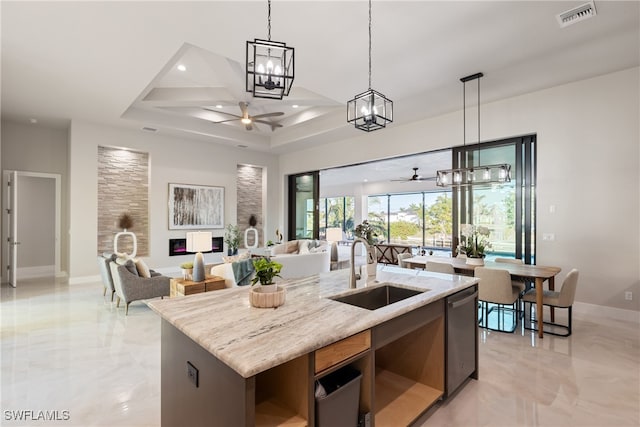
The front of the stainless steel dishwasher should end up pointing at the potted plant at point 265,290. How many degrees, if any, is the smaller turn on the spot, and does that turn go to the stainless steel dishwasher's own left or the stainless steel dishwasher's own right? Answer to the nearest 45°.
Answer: approximately 90° to the stainless steel dishwasher's own right

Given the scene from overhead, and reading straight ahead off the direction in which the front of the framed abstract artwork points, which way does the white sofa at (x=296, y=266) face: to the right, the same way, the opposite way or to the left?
the opposite way

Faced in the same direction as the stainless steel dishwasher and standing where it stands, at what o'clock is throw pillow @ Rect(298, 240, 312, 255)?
The throw pillow is roughly at 6 o'clock from the stainless steel dishwasher.

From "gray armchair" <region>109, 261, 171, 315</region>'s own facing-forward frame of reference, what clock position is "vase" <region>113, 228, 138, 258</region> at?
The vase is roughly at 9 o'clock from the gray armchair.

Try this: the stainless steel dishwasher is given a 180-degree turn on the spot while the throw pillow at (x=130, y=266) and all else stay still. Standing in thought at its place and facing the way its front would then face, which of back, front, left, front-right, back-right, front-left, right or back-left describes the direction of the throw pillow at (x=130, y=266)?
front-left

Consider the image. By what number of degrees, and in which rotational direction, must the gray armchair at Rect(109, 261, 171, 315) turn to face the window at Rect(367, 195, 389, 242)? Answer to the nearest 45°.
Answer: approximately 45° to its left

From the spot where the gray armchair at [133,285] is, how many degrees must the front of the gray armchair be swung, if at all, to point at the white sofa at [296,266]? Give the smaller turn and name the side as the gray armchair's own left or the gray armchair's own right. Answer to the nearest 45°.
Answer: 0° — it already faces it

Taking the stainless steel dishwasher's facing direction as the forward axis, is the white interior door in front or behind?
behind

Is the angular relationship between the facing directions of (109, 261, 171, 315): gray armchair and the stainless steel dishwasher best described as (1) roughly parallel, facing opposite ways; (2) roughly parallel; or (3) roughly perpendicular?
roughly perpendicular

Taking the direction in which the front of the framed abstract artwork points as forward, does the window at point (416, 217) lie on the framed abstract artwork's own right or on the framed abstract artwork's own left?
on the framed abstract artwork's own left

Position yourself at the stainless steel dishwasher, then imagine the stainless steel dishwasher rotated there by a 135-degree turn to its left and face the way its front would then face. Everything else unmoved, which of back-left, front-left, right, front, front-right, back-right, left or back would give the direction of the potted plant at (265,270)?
back-left

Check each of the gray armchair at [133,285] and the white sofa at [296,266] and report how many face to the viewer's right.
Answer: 1

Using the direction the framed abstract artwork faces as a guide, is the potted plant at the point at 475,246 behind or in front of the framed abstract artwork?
in front
